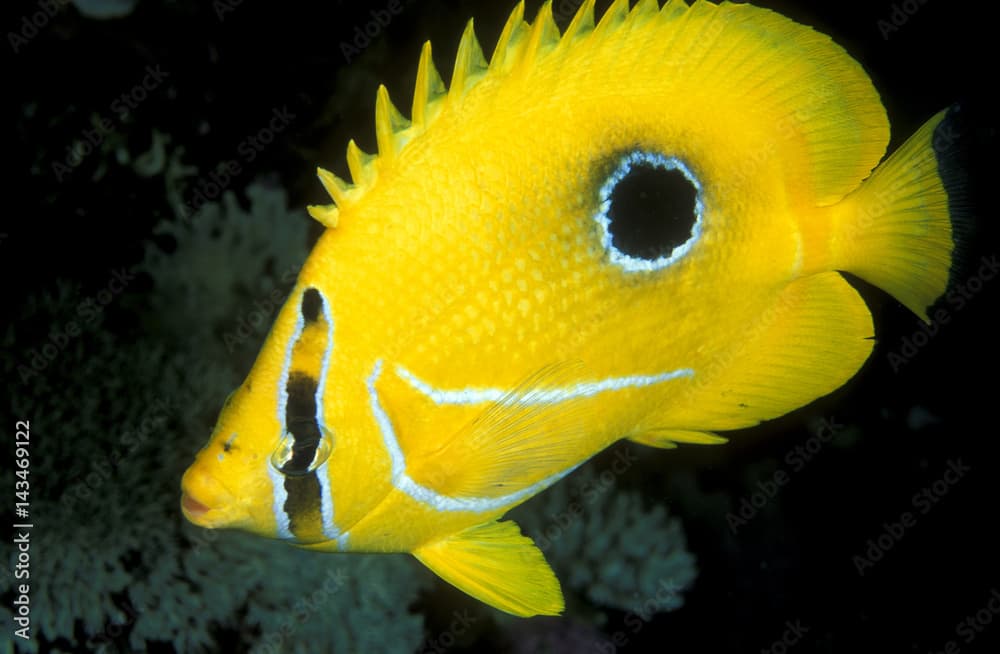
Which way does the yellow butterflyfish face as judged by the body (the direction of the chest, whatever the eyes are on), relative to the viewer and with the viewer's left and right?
facing to the left of the viewer
